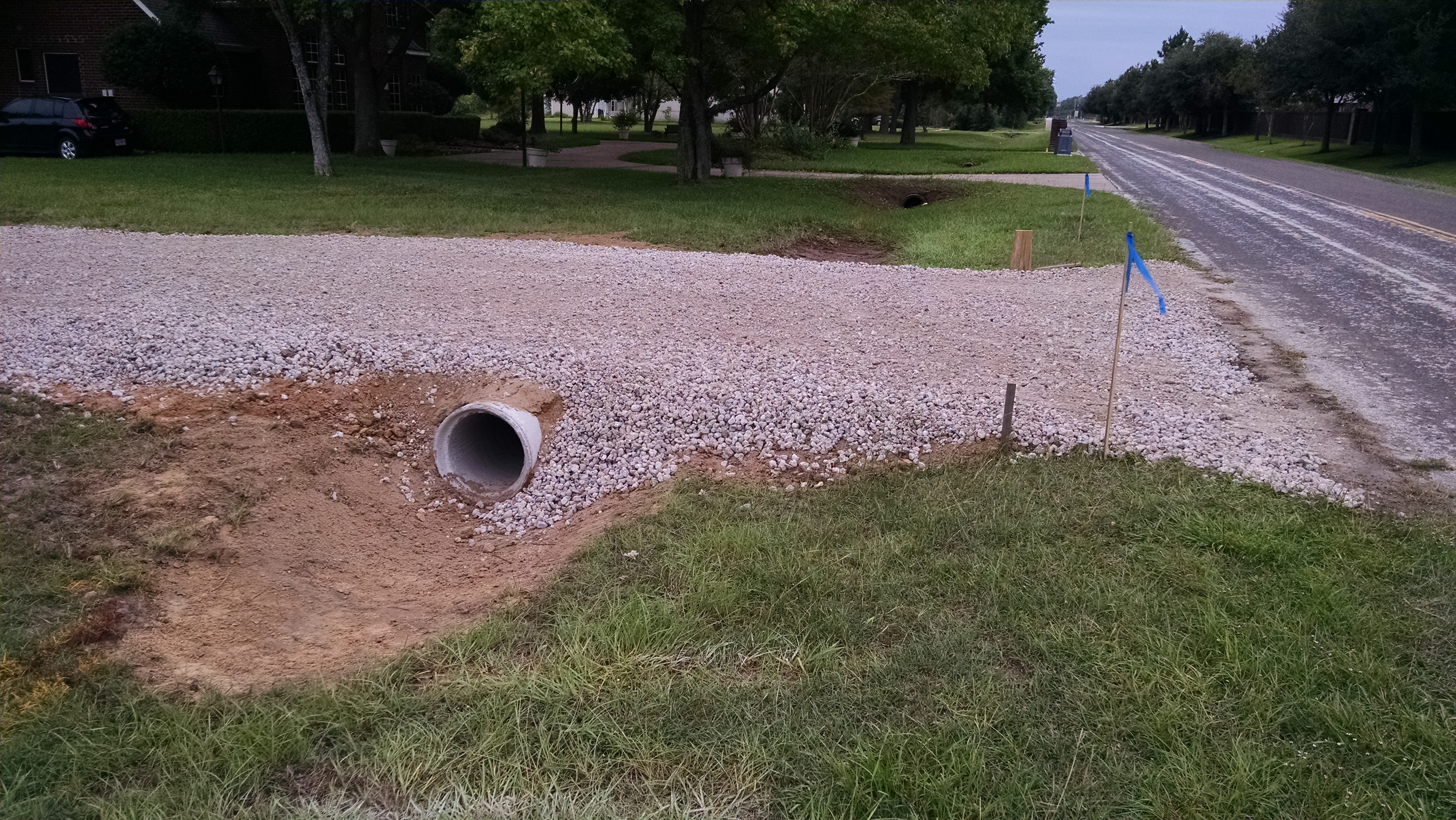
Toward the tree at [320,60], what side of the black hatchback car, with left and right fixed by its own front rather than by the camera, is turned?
back

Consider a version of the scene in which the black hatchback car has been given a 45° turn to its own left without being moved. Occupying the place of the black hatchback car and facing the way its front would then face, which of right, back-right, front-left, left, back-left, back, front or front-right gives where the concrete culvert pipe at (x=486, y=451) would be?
left

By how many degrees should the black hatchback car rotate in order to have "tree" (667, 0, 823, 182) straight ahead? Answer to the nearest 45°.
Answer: approximately 180°

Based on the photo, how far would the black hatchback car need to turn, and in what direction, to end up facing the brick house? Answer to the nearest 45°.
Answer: approximately 45° to its right

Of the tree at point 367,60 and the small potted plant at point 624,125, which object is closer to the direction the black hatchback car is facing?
the small potted plant

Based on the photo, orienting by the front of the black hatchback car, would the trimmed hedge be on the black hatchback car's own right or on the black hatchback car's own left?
on the black hatchback car's own right

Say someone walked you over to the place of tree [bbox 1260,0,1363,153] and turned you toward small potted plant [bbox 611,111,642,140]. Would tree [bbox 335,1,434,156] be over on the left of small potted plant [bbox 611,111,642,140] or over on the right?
left

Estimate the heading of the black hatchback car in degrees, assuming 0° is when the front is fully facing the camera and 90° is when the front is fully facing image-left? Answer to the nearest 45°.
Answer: approximately 135°

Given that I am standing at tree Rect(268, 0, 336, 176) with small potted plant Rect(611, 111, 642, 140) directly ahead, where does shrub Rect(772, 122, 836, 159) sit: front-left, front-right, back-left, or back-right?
front-right

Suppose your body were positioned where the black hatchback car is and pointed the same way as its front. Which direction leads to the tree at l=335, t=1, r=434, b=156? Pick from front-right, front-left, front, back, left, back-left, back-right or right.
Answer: back-right

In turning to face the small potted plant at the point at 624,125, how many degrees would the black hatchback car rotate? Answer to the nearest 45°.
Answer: approximately 90° to its right
